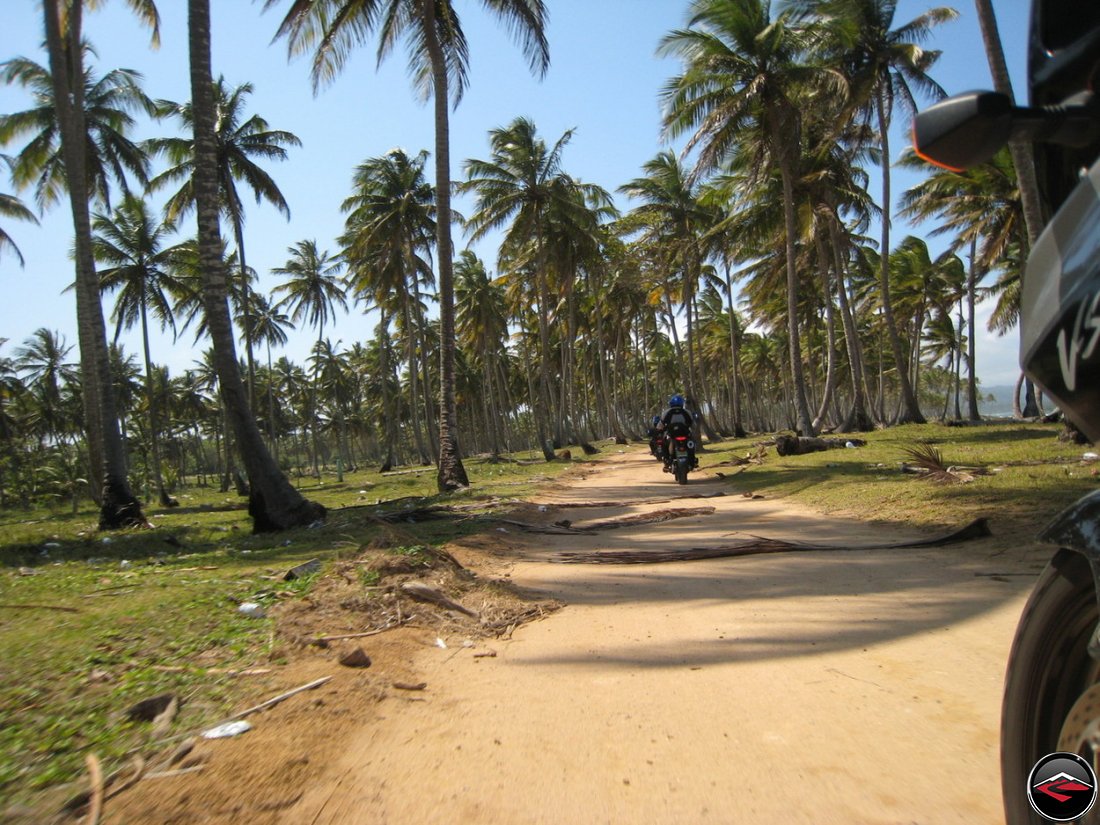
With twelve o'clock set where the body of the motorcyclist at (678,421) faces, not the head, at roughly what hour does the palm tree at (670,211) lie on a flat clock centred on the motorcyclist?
The palm tree is roughly at 12 o'clock from the motorcyclist.

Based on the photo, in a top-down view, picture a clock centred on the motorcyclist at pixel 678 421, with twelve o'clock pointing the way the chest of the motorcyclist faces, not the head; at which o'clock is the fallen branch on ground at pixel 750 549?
The fallen branch on ground is roughly at 6 o'clock from the motorcyclist.

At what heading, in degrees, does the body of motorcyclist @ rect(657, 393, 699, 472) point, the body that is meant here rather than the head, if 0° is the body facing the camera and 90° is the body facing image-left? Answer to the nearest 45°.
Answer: approximately 180°

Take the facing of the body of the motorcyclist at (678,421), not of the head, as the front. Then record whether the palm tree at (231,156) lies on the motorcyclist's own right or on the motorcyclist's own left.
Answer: on the motorcyclist's own left

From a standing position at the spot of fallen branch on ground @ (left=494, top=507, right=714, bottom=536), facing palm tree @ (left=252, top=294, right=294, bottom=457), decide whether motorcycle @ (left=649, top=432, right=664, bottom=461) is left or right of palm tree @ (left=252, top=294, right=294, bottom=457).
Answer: right

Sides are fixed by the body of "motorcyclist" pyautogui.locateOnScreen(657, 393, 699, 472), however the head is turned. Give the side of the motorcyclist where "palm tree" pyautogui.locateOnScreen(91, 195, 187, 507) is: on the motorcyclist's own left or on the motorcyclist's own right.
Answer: on the motorcyclist's own left

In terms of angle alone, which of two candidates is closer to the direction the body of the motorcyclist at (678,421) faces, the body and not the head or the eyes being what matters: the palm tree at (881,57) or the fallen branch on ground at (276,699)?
the palm tree

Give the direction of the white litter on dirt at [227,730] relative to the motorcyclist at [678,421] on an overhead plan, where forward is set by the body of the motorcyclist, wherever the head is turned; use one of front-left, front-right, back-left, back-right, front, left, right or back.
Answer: back

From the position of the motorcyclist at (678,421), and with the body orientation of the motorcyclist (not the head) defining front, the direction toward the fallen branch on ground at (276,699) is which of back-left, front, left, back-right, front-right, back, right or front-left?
back

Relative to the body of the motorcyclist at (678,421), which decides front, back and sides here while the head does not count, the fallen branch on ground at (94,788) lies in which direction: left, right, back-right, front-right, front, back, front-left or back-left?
back

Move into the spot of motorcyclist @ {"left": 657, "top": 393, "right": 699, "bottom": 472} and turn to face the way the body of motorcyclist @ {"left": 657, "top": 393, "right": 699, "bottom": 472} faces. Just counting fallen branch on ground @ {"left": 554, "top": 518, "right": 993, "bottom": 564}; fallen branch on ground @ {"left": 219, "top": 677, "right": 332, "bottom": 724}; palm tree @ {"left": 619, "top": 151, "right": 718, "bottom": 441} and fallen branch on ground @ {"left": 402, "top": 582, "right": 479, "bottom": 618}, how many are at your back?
3

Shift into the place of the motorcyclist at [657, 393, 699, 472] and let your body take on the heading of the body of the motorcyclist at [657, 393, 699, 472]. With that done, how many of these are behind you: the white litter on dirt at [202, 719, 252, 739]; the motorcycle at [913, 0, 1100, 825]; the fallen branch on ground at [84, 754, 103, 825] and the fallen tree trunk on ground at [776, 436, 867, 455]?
3
